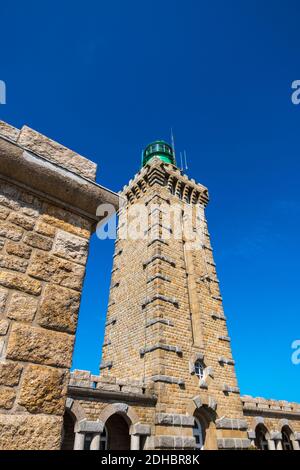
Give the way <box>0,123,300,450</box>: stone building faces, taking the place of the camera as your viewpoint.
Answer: facing the viewer and to the right of the viewer
